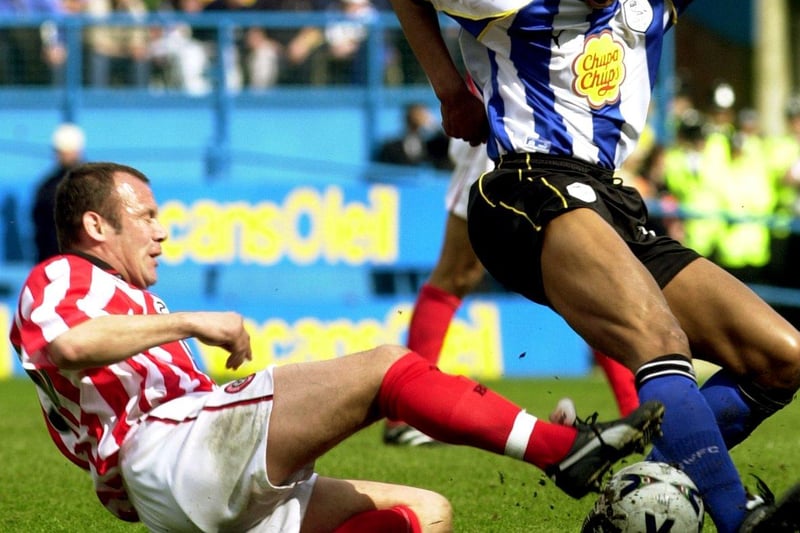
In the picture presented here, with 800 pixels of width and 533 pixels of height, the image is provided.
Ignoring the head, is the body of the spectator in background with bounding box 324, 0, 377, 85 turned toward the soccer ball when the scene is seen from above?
yes

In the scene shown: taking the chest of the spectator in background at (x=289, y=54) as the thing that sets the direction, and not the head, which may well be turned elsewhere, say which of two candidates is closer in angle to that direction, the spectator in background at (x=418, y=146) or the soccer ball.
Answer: the soccer ball

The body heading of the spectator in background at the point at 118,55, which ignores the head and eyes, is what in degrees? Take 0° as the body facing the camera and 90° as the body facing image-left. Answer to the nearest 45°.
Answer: approximately 0°

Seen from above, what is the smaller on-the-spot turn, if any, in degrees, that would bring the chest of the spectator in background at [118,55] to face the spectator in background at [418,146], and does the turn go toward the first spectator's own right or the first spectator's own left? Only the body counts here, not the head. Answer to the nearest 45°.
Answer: approximately 45° to the first spectator's own left

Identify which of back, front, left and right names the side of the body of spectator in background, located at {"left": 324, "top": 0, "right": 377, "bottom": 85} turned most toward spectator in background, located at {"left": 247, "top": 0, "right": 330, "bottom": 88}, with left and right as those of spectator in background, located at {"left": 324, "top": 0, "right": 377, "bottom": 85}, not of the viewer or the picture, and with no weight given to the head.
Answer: right

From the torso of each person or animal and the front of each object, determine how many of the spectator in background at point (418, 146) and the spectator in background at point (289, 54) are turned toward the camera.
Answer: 2

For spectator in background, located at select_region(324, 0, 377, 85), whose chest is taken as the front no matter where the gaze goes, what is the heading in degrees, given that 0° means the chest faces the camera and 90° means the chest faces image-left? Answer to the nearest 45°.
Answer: approximately 0°

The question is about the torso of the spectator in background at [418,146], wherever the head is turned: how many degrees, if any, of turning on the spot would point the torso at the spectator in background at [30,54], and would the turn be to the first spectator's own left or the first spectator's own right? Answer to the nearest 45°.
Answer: approximately 90° to the first spectator's own right
